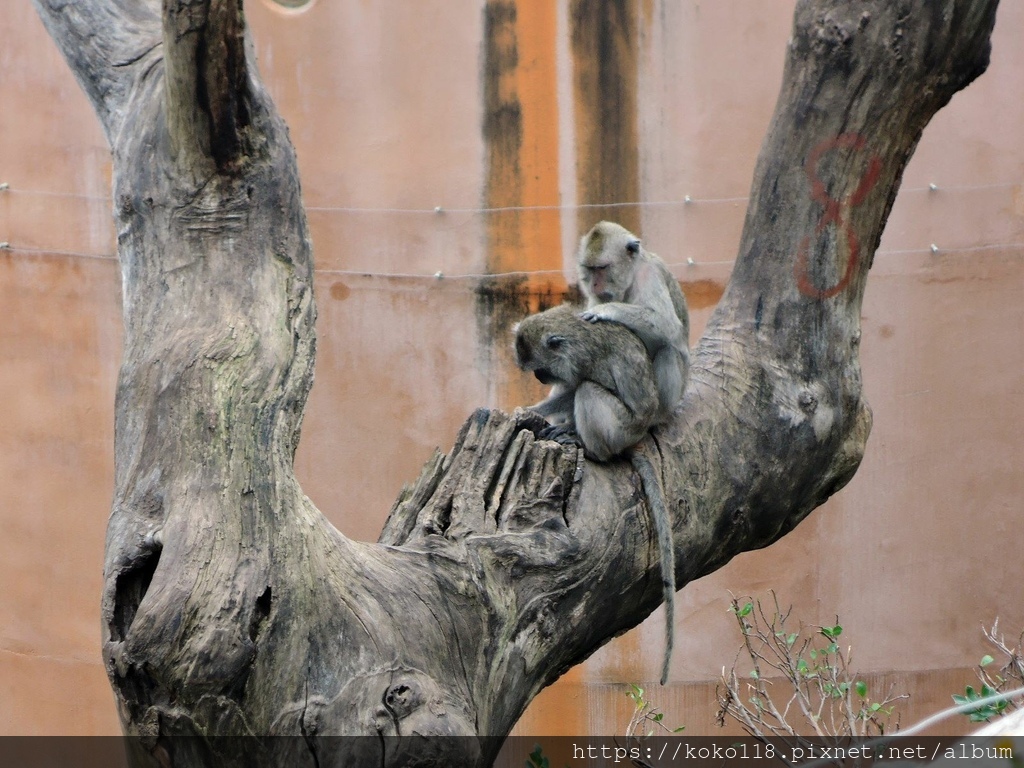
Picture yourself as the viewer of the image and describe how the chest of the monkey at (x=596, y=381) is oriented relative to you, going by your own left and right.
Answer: facing to the left of the viewer
